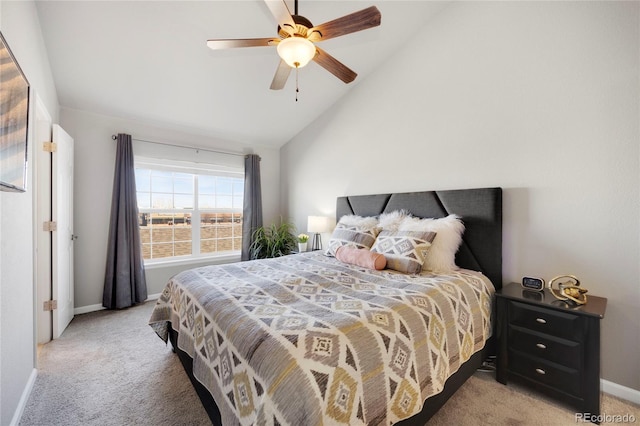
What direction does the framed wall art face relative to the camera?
to the viewer's right

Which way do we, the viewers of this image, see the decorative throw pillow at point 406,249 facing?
facing the viewer and to the left of the viewer

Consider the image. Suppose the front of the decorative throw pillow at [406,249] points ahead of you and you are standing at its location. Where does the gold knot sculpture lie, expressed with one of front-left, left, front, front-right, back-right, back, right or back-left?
back-left

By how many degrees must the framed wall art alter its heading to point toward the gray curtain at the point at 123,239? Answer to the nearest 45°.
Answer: approximately 45° to its left

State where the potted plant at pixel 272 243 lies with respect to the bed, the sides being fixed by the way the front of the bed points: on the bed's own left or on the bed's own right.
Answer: on the bed's own right

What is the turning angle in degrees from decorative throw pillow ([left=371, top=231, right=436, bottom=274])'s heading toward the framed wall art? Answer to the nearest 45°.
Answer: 0° — it already faces it

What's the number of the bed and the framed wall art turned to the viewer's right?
1

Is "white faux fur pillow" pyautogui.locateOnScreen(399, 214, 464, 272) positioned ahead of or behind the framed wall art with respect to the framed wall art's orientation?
ahead
